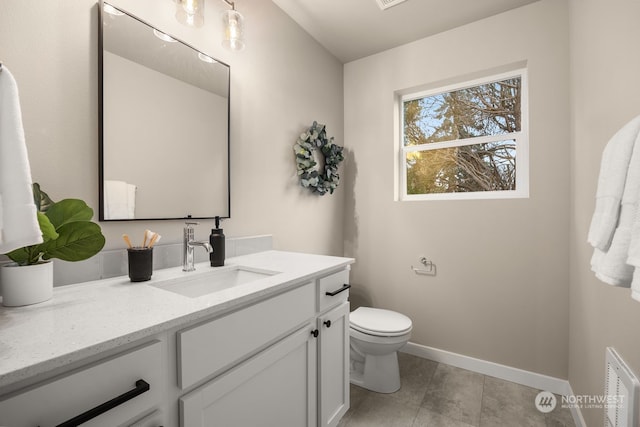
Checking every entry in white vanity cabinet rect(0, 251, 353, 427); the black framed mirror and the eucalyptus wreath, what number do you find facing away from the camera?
0

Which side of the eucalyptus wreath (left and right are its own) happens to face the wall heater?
front

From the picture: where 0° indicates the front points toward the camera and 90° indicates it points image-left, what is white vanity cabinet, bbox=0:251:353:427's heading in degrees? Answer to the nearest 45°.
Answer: approximately 315°

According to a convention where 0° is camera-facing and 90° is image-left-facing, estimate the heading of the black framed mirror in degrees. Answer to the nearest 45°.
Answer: approximately 315°

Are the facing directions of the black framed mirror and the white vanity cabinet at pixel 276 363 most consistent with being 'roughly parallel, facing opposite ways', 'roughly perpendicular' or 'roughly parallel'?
roughly parallel

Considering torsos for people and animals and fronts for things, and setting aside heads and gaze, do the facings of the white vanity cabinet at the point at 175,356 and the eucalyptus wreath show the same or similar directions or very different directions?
same or similar directions

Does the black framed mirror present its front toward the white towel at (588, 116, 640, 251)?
yes

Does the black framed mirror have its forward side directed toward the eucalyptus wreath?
no

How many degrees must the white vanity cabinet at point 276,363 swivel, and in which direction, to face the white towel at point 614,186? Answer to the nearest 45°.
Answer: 0° — it already faces it

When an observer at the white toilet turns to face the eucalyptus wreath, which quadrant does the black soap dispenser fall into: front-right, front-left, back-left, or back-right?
front-left

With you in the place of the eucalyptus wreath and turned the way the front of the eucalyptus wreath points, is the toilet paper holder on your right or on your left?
on your left

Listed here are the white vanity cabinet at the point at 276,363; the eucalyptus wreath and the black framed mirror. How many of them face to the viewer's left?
0

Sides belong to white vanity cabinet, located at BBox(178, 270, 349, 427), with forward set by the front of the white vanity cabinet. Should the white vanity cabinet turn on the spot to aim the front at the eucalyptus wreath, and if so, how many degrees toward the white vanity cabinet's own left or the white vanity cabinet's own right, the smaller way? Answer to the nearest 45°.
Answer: approximately 135° to the white vanity cabinet's own left

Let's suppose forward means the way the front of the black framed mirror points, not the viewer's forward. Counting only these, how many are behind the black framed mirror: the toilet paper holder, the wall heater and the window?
0

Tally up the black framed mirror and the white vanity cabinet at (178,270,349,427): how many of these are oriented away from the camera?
0

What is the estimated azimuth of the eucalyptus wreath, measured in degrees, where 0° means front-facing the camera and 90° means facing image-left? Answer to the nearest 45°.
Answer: approximately 315°

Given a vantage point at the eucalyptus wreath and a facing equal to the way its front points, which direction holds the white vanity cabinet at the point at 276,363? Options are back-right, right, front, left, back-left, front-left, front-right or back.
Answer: front-right

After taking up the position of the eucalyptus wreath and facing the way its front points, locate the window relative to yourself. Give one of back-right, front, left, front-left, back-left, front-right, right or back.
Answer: front-left
